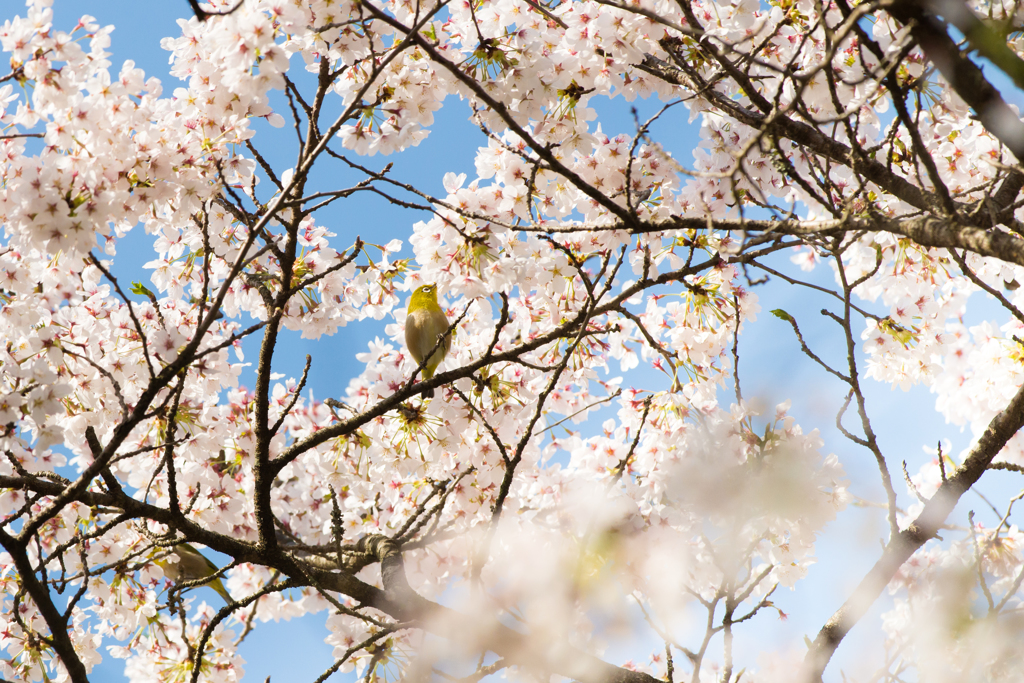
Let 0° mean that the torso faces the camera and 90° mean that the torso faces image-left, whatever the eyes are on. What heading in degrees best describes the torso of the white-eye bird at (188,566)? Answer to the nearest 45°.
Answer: approximately 90°

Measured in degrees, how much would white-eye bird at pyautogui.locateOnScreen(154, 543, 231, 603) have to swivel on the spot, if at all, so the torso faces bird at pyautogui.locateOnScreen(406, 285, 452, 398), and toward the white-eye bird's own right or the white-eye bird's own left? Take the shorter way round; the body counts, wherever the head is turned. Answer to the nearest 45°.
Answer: approximately 135° to the white-eye bird's own left
